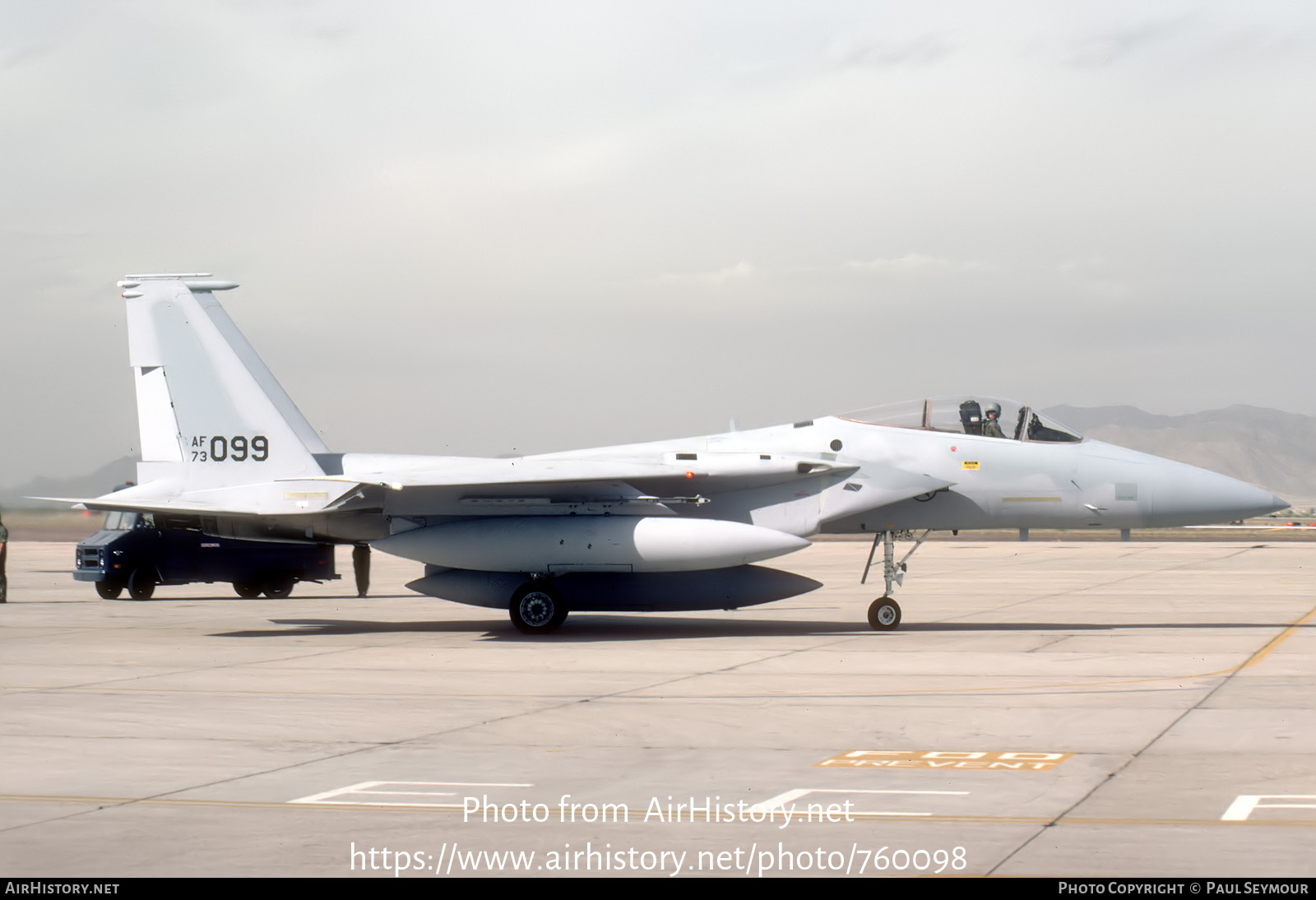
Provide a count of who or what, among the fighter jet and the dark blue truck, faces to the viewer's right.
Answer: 1

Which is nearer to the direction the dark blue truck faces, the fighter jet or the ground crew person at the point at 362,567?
the fighter jet

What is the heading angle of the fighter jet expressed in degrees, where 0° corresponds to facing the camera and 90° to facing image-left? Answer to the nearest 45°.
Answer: approximately 270°

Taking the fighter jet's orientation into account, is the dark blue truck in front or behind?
behind

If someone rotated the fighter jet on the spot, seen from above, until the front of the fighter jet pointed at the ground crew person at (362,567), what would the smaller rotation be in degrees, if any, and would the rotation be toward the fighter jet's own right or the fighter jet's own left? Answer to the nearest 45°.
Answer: approximately 135° to the fighter jet's own left

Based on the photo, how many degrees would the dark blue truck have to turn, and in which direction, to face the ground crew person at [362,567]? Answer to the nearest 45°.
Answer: approximately 135° to its left

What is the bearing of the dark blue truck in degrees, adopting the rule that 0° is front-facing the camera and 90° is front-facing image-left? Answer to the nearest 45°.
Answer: approximately 45°

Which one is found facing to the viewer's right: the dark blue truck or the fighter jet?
the fighter jet
